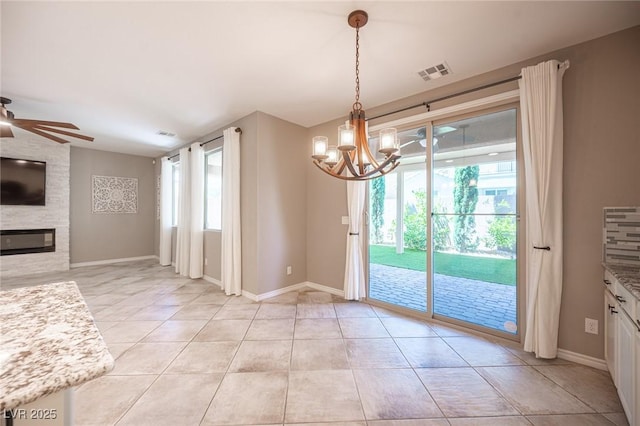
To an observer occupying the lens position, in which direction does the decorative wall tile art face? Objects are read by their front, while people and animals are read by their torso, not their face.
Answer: facing the viewer

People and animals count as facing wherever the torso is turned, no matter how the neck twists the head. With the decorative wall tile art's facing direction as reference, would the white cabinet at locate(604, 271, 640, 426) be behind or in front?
in front

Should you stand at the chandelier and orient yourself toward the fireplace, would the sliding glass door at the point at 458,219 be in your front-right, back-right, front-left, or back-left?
back-right

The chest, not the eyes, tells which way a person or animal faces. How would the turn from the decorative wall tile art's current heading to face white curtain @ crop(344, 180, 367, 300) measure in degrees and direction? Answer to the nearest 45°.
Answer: approximately 45° to its left

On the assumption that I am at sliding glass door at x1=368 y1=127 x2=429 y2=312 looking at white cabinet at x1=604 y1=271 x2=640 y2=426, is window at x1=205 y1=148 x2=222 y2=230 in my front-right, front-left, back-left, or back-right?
back-right

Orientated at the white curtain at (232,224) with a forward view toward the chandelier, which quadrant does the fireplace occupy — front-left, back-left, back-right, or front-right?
back-right

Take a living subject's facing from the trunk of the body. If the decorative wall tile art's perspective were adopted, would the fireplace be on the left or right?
on its right

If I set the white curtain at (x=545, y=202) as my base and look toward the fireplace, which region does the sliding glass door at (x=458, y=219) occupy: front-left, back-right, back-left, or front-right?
front-right

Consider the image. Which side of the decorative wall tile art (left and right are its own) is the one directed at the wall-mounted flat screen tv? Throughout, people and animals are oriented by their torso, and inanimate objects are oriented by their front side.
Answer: right

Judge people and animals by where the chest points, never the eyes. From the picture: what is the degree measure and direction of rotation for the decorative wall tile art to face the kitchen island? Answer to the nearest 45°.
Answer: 0° — it already faces it

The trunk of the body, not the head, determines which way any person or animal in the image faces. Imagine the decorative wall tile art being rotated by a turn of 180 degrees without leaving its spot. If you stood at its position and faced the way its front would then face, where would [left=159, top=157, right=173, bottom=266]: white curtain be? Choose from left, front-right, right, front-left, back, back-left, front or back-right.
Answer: back-right

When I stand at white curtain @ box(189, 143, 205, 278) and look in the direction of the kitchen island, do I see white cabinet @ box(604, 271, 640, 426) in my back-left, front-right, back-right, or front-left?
front-left

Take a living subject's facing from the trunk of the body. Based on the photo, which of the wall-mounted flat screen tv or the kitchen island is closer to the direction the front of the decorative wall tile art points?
the kitchen island

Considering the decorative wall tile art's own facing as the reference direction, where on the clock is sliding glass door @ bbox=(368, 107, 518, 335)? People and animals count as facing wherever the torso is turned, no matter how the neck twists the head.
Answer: The sliding glass door is roughly at 11 o'clock from the decorative wall tile art.
